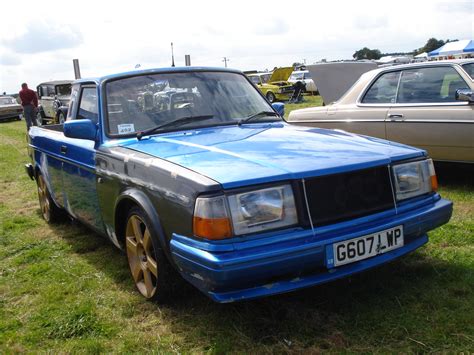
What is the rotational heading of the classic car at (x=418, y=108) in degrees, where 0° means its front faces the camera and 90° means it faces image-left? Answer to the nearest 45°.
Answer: approximately 270°

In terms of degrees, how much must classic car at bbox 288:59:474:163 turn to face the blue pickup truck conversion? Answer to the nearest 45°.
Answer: approximately 90° to its right

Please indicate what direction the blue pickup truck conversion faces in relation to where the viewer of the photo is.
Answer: facing the viewer and to the right of the viewer

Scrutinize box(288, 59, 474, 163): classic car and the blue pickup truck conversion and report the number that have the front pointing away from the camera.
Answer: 0

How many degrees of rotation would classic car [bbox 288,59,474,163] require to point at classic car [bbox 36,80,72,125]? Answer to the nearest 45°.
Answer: approximately 135° to its left

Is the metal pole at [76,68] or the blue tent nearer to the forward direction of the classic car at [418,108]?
the blue tent

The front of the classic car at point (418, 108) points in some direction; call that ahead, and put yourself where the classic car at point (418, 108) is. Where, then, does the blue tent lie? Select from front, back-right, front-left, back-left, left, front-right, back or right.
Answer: left
